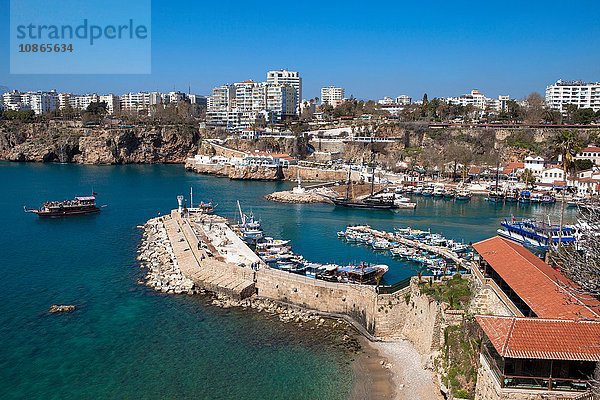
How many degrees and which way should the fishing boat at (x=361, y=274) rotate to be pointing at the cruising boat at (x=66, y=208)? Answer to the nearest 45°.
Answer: approximately 135° to its left

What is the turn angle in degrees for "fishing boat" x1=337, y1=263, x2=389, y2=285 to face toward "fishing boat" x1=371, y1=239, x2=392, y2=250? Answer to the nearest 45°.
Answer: approximately 90° to its left

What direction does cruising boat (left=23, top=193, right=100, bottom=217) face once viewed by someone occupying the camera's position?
facing to the left of the viewer

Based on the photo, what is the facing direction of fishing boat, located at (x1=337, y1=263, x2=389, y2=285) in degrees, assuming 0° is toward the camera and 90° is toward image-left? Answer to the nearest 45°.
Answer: approximately 270°

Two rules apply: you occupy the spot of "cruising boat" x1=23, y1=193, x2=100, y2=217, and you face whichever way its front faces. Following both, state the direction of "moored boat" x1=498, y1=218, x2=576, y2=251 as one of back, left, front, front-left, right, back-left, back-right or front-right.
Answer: back-left

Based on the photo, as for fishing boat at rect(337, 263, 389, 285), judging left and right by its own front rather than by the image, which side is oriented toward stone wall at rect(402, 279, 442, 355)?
right

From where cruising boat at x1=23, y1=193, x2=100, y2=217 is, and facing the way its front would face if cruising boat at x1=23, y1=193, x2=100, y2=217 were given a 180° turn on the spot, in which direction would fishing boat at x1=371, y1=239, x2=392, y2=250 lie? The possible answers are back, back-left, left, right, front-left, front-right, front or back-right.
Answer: front-right

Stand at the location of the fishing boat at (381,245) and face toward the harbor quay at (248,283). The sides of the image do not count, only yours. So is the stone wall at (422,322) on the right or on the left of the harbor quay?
left

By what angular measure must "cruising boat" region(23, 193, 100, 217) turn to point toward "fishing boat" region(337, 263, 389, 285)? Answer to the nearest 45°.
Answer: approximately 135° to its left
